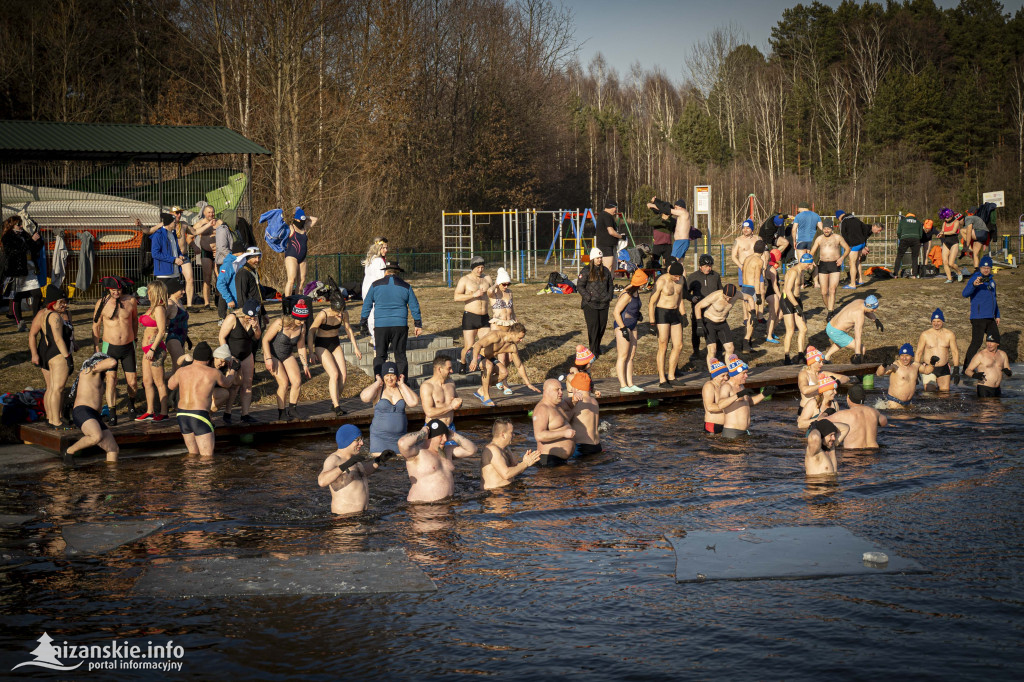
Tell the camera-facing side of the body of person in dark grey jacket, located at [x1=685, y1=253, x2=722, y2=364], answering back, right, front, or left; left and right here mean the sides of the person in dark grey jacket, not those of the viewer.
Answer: front

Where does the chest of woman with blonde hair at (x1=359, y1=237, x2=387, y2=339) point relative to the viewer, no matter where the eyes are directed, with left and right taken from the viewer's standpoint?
facing the viewer and to the right of the viewer

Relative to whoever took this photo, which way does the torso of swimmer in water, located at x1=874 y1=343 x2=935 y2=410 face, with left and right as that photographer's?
facing the viewer

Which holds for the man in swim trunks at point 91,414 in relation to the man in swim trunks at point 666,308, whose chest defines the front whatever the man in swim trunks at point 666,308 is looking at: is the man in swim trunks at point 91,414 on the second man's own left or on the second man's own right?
on the second man's own right

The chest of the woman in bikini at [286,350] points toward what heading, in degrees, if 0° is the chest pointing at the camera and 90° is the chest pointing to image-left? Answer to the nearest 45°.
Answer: approximately 315°

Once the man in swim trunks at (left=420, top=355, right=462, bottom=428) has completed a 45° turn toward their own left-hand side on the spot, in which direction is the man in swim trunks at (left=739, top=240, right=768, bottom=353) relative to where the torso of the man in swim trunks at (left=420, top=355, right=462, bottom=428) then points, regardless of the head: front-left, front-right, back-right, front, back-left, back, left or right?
front-left

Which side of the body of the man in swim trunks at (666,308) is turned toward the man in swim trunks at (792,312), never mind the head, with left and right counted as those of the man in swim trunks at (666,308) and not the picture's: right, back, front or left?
left

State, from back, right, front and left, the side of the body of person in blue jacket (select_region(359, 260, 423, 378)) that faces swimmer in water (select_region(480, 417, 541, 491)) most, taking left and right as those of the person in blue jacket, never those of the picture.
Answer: back

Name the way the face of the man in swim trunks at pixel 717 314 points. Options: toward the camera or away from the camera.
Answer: toward the camera

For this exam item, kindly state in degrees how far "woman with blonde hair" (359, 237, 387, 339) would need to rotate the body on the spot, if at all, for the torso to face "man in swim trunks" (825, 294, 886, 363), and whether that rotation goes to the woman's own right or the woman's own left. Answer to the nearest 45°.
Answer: approximately 45° to the woman's own left

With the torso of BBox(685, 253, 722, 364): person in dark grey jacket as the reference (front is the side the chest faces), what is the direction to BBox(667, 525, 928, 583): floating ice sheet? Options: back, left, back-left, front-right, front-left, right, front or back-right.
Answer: front

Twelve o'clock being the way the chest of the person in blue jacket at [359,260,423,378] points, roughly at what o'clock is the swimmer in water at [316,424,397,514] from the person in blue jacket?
The swimmer in water is roughly at 6 o'clock from the person in blue jacket.

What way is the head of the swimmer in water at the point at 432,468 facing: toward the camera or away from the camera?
toward the camera
